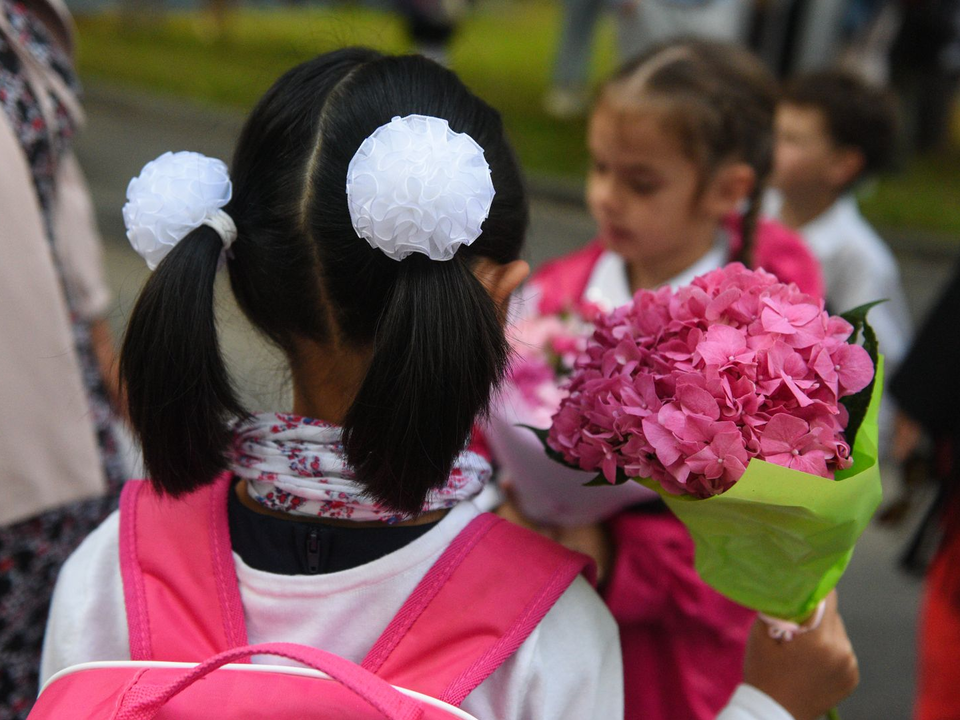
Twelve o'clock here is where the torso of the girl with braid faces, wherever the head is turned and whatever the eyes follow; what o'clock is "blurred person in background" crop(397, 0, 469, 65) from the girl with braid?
The blurred person in background is roughly at 4 o'clock from the girl with braid.

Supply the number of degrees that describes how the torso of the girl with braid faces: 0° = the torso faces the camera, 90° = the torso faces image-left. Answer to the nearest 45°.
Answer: approximately 45°

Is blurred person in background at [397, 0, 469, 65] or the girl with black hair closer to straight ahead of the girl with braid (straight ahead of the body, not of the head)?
the girl with black hair

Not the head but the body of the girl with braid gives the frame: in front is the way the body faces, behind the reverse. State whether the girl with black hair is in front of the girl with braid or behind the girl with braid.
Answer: in front

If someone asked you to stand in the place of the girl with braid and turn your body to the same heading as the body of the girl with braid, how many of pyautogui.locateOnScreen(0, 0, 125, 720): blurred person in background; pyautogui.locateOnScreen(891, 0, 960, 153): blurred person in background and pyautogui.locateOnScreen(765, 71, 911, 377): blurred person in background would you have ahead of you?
1

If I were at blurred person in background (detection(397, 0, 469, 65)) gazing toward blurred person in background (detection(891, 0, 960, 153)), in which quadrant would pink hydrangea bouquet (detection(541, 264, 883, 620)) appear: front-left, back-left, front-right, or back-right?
front-right
